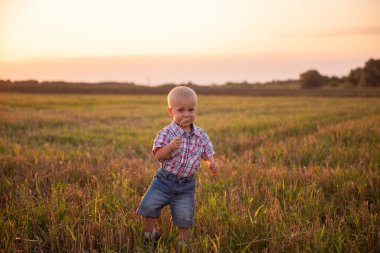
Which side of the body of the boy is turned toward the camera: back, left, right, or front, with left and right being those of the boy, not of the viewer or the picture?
front
